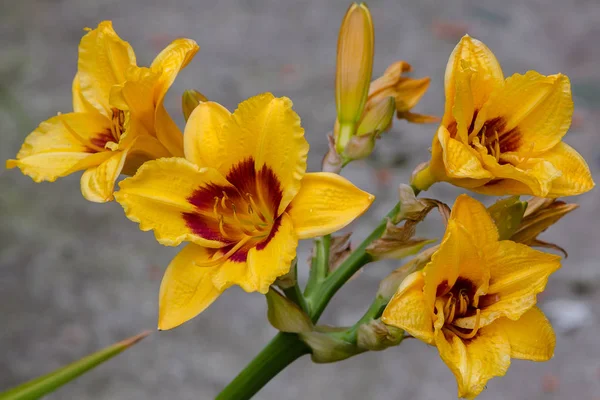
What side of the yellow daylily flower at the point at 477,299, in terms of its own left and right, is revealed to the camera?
front

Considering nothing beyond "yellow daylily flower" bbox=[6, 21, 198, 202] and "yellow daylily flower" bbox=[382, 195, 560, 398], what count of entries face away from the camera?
0

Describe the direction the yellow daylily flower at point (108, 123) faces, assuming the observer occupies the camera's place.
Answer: facing the viewer and to the left of the viewer
